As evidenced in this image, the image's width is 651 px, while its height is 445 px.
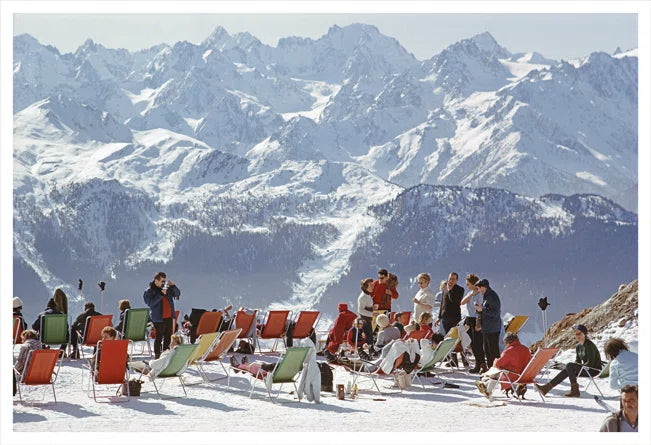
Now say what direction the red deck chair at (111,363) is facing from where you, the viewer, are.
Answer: facing away from the viewer

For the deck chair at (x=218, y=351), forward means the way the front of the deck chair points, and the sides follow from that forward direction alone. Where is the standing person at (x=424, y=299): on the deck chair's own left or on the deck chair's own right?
on the deck chair's own right

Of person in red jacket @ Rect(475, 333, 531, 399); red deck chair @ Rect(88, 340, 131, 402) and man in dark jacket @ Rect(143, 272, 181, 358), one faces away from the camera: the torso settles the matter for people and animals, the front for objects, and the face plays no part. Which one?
the red deck chair

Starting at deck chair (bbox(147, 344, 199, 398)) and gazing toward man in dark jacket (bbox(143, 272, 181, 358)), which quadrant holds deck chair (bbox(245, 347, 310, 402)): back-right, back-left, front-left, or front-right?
back-right

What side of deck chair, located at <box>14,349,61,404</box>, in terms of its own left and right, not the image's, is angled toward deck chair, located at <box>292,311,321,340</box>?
right

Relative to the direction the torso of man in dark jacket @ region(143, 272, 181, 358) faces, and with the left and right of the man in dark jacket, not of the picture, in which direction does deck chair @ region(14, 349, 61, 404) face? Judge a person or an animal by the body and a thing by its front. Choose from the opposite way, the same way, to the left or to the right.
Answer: the opposite way
